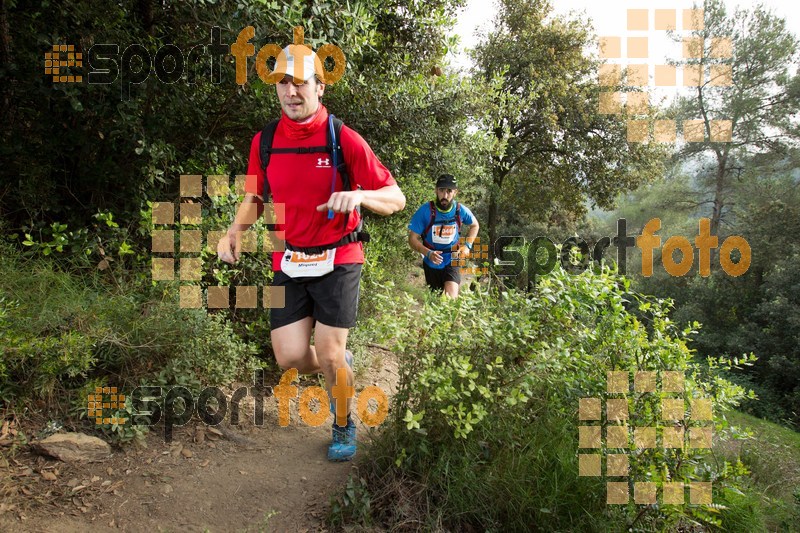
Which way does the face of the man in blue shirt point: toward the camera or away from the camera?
toward the camera

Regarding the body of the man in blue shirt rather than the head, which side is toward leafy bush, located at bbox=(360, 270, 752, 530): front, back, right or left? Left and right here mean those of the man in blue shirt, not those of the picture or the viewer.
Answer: front

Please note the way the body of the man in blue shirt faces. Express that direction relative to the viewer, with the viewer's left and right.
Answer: facing the viewer

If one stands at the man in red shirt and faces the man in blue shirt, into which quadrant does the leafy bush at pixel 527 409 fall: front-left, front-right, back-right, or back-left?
front-right

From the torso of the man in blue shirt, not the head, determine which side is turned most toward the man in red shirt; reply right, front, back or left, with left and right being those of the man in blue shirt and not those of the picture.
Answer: front

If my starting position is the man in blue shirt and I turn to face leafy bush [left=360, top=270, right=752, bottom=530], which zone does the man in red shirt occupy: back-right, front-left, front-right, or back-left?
front-right
